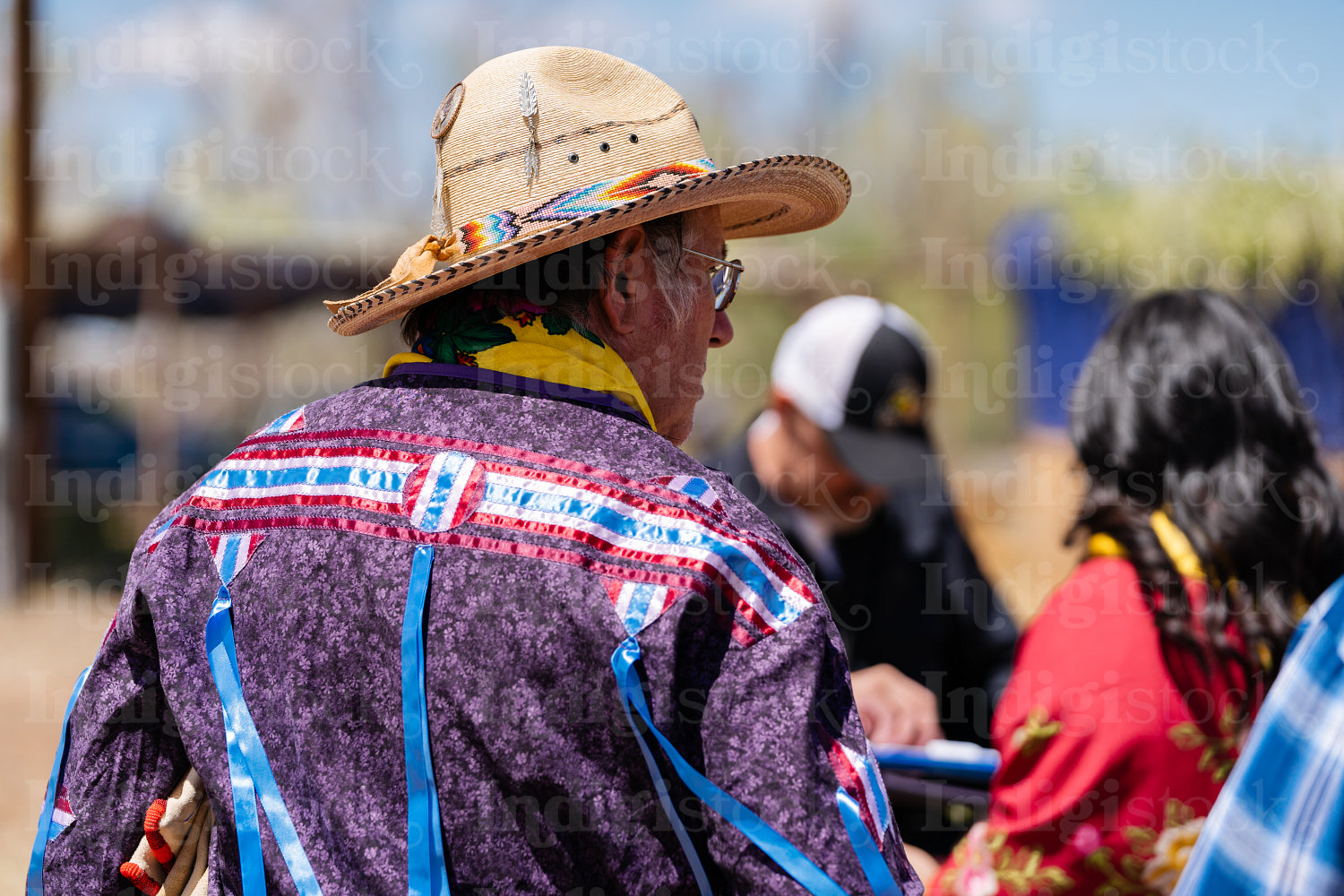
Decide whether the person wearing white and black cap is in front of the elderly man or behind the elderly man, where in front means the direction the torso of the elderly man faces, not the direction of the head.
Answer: in front

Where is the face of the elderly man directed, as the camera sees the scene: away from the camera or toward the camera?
away from the camera

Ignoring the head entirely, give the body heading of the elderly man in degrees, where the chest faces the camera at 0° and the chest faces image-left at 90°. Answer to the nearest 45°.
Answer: approximately 225°
